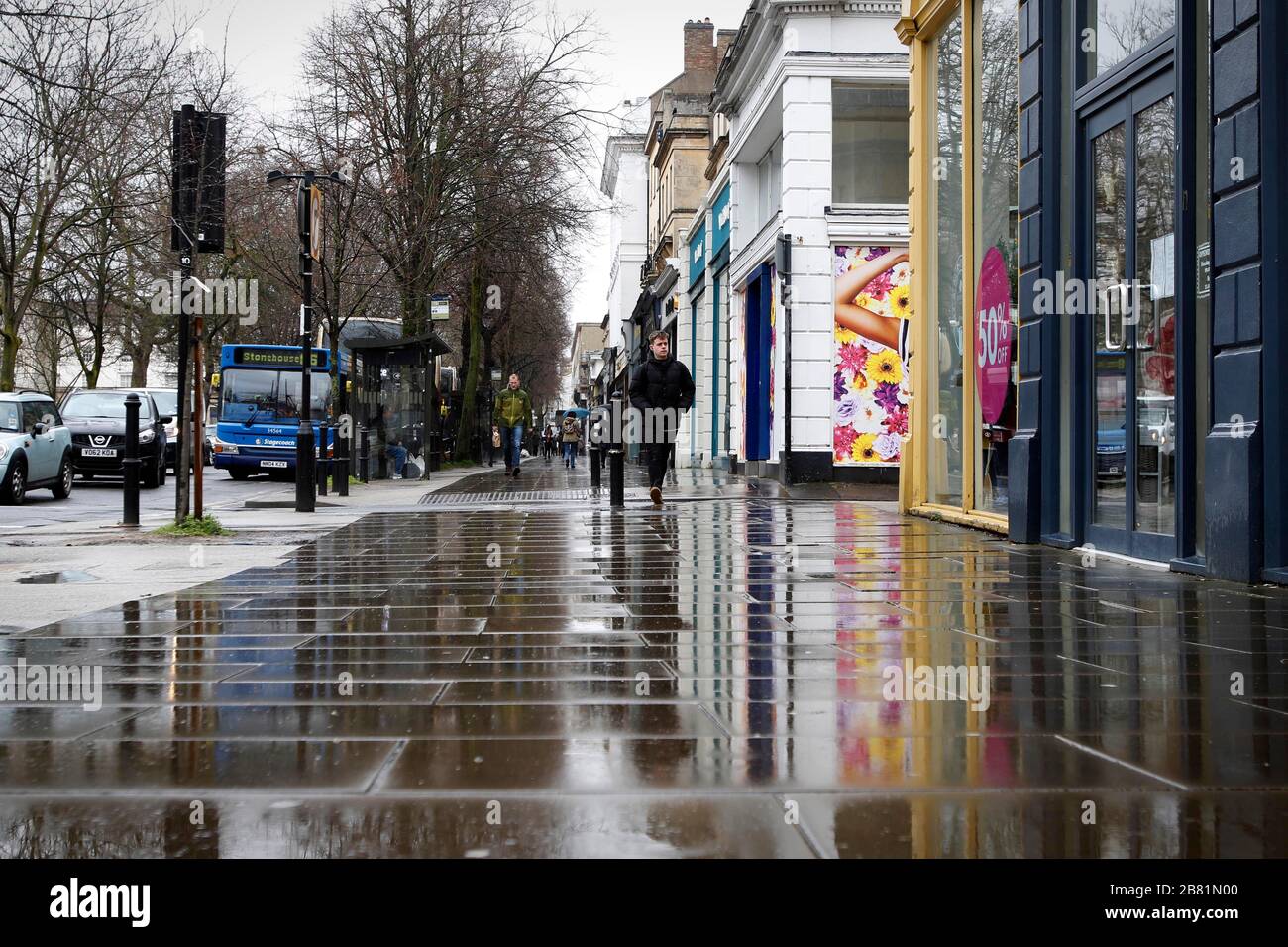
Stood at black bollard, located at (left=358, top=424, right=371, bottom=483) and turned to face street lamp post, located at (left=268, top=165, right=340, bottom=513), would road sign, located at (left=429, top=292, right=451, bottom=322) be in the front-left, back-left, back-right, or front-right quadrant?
back-left

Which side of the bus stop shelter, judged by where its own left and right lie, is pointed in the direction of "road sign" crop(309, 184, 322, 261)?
left

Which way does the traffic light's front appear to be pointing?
away from the camera

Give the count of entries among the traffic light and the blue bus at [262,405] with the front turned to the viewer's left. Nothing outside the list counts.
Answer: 0

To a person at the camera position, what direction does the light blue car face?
facing the viewer and to the left of the viewer

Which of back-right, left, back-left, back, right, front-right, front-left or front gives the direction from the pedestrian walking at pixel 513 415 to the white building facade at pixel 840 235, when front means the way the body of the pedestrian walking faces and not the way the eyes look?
front-left

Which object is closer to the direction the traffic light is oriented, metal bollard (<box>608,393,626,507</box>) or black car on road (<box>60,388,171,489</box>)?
the black car on road

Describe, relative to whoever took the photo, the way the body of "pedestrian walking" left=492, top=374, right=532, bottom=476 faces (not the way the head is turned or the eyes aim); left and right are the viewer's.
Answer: facing the viewer

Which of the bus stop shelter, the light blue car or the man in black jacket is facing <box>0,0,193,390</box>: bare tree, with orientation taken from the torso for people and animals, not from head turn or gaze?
the bus stop shelter

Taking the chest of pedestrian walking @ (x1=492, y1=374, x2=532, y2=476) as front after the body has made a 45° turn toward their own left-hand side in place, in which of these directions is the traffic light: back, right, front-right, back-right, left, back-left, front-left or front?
front-right

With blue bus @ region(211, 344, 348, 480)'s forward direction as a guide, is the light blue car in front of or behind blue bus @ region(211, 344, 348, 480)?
in front

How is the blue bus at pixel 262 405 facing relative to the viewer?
toward the camera

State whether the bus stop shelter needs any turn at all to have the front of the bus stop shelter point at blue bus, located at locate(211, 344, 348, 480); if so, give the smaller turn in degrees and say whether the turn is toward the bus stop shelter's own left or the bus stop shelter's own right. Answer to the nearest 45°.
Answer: approximately 45° to the bus stop shelter's own right

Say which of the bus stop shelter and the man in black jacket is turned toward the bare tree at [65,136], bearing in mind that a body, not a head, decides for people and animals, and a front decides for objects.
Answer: the bus stop shelter
